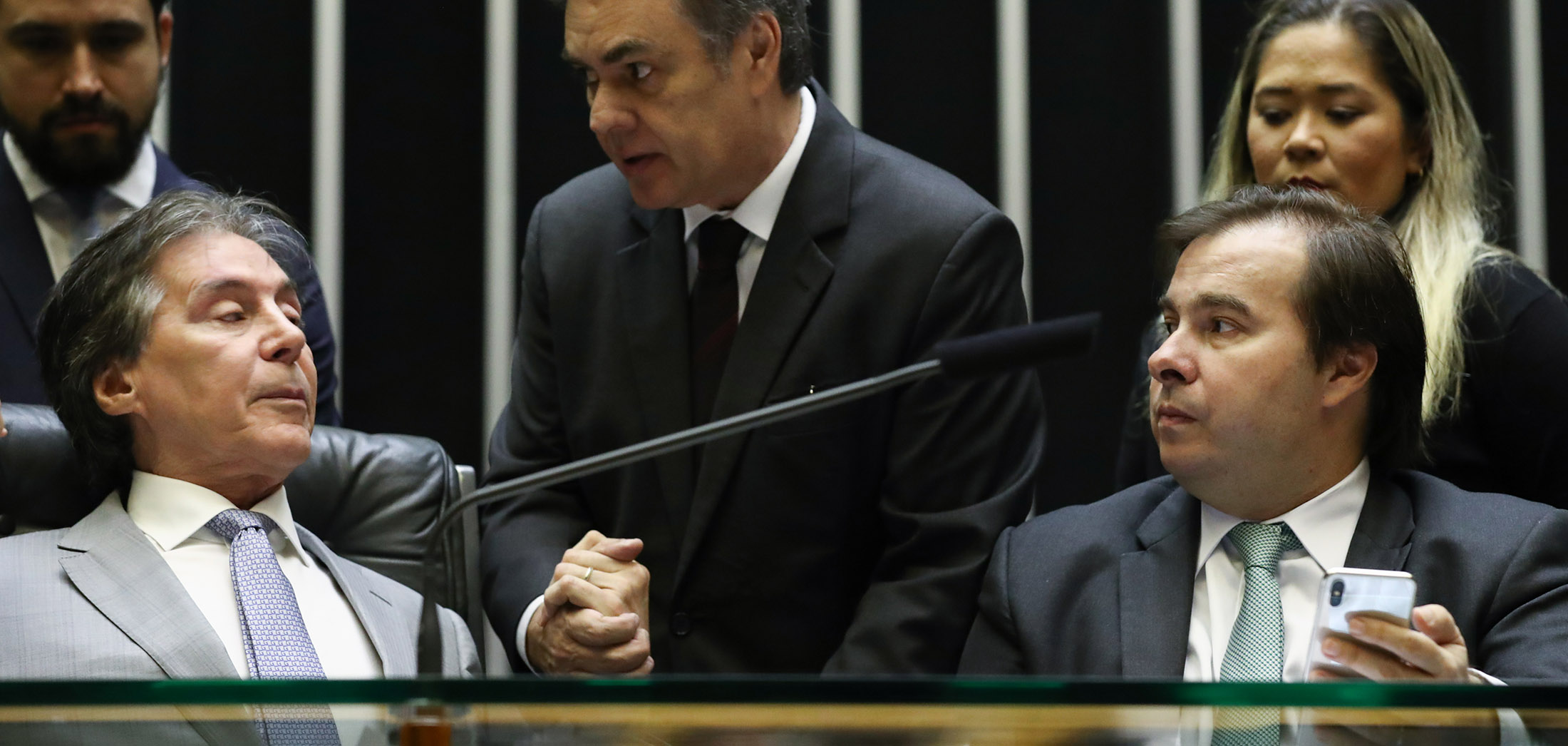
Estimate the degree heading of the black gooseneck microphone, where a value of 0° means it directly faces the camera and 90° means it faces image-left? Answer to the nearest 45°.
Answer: approximately 270°

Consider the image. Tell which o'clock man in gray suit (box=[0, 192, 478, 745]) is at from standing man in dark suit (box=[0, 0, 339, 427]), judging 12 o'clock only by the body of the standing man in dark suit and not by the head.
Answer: The man in gray suit is roughly at 12 o'clock from the standing man in dark suit.

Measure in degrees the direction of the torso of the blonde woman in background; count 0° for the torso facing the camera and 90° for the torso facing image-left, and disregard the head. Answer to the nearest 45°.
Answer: approximately 45°

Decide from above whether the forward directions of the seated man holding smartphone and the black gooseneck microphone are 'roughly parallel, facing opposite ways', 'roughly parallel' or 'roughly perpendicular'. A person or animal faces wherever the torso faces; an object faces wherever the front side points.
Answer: roughly perpendicular

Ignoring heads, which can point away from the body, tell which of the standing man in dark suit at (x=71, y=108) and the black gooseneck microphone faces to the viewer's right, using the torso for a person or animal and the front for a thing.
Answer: the black gooseneck microphone

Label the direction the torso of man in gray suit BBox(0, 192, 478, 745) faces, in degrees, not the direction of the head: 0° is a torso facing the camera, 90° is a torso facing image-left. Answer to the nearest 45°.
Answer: approximately 315°

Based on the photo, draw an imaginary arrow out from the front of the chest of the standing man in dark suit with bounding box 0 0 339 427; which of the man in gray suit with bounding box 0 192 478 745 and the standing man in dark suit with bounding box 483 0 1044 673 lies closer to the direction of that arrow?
the man in gray suit

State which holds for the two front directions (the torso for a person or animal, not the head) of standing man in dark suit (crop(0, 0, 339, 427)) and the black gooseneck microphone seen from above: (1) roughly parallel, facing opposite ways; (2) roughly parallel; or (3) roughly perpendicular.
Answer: roughly perpendicular

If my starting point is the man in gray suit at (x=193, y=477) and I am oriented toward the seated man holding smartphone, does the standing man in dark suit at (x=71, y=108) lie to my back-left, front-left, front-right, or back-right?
back-left

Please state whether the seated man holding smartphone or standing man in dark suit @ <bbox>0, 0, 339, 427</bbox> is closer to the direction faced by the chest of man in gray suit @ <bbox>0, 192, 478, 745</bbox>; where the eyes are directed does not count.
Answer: the seated man holding smartphone
